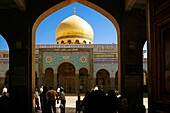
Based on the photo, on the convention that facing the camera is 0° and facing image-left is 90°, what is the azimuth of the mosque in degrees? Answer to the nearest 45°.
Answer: approximately 0°
